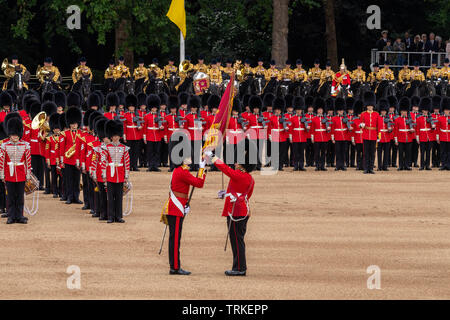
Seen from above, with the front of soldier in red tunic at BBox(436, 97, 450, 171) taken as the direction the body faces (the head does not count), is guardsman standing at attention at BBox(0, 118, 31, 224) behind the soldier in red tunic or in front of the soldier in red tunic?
in front

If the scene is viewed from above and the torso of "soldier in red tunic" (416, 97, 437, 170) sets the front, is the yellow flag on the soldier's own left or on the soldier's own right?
on the soldier's own right

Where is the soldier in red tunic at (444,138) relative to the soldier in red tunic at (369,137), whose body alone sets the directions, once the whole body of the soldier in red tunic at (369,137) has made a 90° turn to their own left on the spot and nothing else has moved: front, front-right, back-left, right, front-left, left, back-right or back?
front-left

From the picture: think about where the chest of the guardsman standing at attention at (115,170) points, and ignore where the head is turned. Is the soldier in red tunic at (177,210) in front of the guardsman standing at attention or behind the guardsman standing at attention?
in front

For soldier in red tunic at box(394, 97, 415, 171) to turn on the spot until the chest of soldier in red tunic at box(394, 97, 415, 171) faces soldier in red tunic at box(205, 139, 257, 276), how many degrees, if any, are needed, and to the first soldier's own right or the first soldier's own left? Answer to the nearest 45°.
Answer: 0° — they already face them

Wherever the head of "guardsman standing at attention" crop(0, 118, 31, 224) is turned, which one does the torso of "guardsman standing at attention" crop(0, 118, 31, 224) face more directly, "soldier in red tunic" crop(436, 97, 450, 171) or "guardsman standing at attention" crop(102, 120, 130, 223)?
the guardsman standing at attention

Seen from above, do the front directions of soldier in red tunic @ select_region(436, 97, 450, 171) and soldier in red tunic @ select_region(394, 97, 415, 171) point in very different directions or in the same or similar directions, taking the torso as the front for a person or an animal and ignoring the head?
same or similar directions

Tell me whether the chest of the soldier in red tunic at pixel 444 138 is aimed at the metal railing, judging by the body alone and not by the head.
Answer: no

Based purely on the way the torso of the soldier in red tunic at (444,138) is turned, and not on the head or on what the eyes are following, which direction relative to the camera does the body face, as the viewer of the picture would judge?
toward the camera

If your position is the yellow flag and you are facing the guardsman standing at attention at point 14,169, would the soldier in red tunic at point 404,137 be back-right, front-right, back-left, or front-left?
front-left

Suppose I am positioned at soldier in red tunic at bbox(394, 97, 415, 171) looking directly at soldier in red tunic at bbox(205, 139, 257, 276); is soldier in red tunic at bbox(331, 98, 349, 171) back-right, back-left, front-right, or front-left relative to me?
front-right

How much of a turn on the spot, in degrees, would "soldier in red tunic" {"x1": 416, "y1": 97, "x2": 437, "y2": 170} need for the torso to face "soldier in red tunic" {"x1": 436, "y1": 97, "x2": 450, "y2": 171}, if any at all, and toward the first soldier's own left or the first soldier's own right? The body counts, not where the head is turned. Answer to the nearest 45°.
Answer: approximately 90° to the first soldier's own left

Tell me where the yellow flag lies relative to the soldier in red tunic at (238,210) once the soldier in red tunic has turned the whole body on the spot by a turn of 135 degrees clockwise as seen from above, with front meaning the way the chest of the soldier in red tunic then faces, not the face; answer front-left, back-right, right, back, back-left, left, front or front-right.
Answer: front-left

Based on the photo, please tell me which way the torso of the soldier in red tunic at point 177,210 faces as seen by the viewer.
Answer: to the viewer's right

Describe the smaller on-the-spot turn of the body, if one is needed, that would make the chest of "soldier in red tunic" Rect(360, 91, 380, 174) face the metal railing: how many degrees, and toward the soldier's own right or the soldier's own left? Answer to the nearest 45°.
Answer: approximately 180°

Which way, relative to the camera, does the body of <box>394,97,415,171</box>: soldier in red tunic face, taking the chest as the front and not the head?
toward the camera

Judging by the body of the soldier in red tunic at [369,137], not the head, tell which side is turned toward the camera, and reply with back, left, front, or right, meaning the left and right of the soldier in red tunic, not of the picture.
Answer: front

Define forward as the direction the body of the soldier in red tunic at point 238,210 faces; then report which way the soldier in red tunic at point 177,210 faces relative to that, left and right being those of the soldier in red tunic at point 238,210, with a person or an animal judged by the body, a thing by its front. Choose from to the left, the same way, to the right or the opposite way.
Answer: the opposite way

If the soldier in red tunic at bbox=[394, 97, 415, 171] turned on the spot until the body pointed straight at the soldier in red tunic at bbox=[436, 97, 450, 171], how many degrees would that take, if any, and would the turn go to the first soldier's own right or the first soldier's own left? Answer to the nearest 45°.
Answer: approximately 90° to the first soldier's own left

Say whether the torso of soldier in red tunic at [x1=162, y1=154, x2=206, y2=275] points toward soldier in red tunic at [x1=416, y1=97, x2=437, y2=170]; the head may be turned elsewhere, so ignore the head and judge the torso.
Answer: no

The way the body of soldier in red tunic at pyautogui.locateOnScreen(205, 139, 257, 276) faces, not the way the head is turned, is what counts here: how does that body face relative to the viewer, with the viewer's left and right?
facing to the left of the viewer
